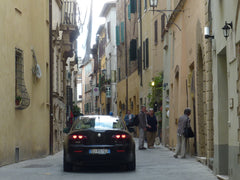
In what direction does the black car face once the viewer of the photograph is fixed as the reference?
facing away from the viewer

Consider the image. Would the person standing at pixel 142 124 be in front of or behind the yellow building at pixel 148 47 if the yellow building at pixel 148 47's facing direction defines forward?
in front

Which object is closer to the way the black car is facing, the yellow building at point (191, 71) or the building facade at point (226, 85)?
the yellow building

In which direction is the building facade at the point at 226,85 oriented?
to the viewer's left

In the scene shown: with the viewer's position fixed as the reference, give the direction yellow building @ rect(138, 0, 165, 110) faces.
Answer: facing the viewer and to the left of the viewer

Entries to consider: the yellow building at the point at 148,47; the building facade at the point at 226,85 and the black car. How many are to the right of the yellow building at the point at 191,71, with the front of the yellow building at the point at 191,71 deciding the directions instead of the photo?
1

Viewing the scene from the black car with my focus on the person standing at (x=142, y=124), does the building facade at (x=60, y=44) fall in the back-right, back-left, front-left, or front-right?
front-left

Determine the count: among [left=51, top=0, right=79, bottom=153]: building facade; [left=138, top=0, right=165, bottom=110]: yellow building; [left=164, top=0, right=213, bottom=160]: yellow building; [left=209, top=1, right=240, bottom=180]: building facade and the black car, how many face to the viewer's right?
1

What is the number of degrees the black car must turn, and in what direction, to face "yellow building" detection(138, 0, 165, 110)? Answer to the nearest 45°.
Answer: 0° — it already faces it

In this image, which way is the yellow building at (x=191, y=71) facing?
to the viewer's left

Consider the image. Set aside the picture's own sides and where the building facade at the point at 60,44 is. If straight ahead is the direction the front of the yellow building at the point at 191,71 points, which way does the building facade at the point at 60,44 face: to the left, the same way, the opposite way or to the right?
the opposite way

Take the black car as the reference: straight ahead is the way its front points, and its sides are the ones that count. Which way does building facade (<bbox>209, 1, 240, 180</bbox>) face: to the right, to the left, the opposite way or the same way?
to the left

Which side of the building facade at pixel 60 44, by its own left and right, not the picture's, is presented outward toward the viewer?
right

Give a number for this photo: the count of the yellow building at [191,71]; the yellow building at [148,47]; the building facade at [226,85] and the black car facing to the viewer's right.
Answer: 0
